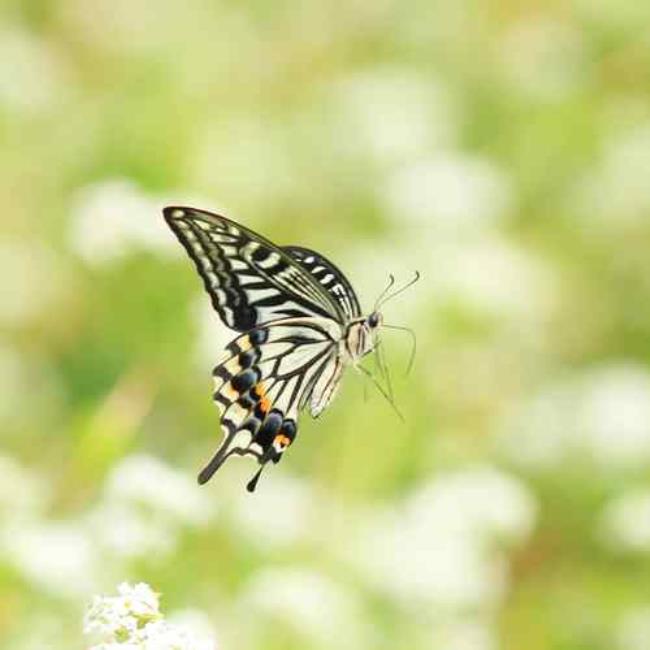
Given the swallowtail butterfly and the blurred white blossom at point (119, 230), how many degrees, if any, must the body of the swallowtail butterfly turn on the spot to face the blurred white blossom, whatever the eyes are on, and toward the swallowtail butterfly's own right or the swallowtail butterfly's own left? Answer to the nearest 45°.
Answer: approximately 135° to the swallowtail butterfly's own left

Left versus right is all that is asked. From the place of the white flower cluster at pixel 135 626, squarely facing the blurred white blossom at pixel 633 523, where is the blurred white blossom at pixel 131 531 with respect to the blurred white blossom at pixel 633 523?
left

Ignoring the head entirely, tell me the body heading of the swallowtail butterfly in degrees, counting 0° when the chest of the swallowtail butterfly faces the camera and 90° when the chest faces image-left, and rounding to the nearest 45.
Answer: approximately 270°
